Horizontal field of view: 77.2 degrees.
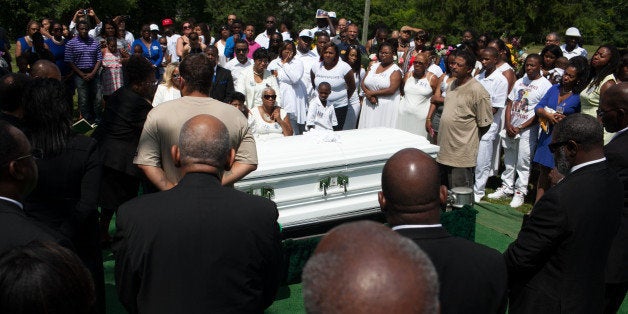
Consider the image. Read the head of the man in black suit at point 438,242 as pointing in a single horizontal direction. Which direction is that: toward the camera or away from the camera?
away from the camera

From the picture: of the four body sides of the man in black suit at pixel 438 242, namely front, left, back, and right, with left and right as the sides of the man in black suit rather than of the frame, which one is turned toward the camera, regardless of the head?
back

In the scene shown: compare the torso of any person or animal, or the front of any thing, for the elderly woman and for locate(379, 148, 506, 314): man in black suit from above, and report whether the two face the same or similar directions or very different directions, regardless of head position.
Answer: very different directions

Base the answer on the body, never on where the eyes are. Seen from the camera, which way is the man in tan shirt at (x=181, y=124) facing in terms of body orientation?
away from the camera

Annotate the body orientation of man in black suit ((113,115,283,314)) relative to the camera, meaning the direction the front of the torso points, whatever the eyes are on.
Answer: away from the camera

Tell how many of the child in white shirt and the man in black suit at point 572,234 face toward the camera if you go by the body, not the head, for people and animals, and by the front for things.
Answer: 1
